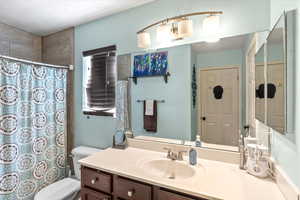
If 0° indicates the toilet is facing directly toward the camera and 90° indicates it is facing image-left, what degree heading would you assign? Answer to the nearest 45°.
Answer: approximately 45°

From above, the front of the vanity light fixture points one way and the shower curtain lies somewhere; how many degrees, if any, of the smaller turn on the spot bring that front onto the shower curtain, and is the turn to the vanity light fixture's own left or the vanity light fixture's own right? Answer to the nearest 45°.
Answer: approximately 45° to the vanity light fixture's own right

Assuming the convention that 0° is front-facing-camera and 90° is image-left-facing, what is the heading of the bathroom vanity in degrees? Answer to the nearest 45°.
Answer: approximately 45°

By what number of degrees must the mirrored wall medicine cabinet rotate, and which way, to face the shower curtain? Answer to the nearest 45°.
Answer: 0° — it already faces it

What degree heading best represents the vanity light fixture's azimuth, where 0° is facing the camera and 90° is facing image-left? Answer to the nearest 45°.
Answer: approximately 45°
